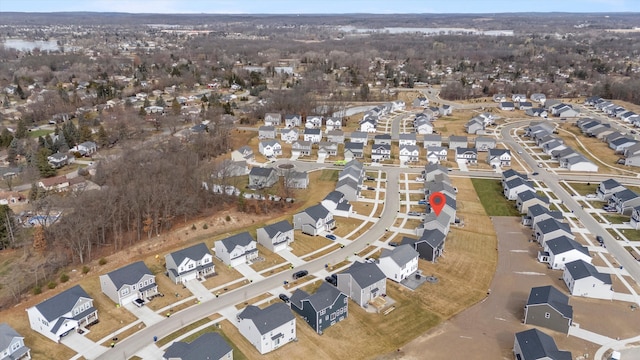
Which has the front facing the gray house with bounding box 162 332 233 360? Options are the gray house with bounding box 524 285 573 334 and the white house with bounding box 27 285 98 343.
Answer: the white house

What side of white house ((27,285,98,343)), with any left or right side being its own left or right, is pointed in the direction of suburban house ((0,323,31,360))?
right

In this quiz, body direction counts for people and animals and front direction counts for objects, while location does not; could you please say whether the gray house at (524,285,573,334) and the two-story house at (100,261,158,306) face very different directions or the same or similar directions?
same or similar directions

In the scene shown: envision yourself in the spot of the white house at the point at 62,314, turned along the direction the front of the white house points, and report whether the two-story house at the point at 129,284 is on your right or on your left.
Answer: on your left

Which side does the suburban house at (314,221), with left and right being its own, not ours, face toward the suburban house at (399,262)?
front

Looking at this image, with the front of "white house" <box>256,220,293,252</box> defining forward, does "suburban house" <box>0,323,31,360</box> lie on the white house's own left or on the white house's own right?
on the white house's own right

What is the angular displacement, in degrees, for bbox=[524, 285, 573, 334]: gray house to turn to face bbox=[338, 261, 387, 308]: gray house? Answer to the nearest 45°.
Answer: approximately 180°

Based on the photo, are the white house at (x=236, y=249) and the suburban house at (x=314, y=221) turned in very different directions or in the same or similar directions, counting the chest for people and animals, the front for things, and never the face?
same or similar directions

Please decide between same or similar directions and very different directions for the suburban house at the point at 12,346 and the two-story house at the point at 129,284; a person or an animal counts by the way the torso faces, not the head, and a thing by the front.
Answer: same or similar directions

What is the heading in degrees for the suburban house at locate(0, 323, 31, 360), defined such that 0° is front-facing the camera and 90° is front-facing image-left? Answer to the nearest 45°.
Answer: approximately 315°

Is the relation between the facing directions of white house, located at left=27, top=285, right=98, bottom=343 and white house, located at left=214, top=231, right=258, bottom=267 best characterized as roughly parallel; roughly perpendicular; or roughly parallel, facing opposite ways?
roughly parallel

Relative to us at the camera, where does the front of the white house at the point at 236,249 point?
facing the viewer and to the right of the viewer

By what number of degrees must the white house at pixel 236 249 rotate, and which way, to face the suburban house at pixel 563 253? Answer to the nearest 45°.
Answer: approximately 45° to its left

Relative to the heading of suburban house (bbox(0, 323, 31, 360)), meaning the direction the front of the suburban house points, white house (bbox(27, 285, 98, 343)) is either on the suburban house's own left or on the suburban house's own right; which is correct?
on the suburban house's own left

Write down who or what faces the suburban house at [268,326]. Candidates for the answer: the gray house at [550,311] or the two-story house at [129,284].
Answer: the two-story house
